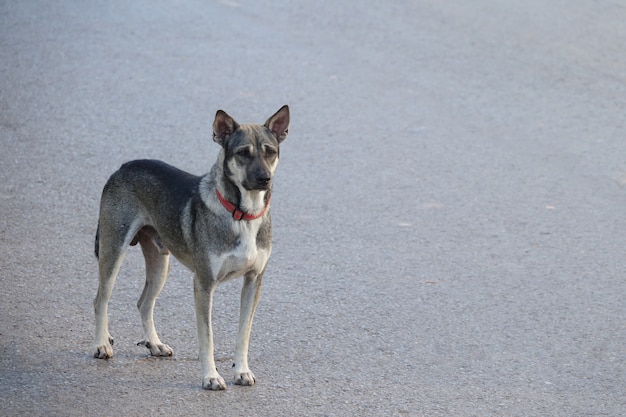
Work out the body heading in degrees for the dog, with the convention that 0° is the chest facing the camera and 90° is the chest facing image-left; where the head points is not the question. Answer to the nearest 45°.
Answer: approximately 315°
